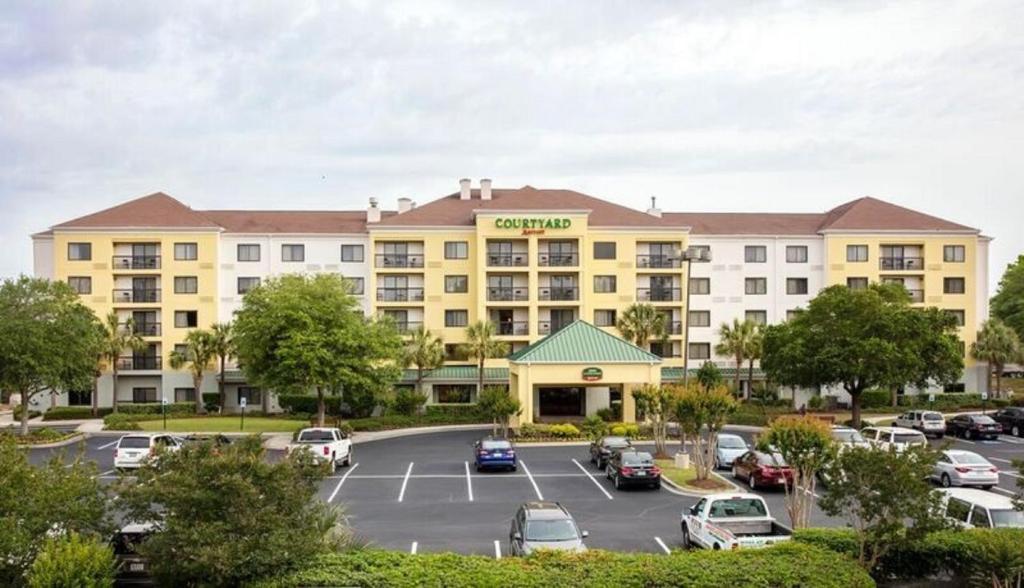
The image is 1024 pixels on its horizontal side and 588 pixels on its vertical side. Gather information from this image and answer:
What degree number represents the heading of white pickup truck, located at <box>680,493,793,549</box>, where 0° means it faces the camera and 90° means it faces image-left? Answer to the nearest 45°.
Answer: approximately 135°

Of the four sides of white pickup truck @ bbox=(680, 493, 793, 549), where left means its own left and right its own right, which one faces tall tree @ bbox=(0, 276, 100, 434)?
front

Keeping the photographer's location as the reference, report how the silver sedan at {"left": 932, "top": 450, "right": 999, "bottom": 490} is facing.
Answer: facing away from the viewer and to the left of the viewer

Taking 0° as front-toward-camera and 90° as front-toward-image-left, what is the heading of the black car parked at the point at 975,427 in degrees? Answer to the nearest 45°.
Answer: approximately 135°

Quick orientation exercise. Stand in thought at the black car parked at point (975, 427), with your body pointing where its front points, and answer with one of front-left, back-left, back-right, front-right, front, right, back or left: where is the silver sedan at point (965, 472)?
back-left

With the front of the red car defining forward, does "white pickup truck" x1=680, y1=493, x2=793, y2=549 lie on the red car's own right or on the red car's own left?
on the red car's own left
